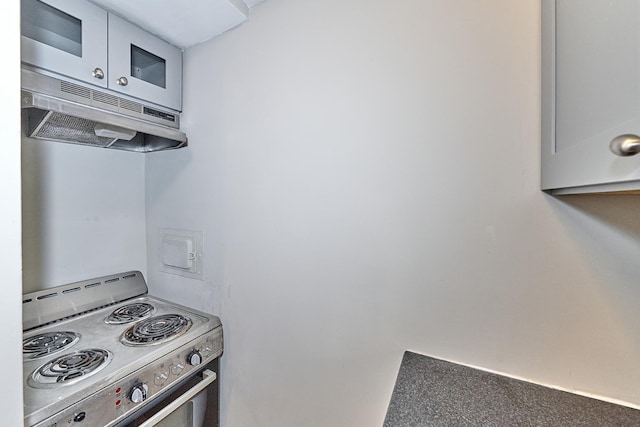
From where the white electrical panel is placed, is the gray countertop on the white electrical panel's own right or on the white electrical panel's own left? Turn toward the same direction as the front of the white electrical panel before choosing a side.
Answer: on the white electrical panel's own left

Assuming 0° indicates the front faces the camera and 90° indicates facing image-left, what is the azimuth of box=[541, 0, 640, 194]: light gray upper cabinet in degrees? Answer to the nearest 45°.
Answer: approximately 45°

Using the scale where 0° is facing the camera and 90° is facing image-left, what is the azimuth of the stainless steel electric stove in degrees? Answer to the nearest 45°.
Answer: approximately 315°

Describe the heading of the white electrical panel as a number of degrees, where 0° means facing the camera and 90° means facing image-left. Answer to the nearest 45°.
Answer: approximately 45°

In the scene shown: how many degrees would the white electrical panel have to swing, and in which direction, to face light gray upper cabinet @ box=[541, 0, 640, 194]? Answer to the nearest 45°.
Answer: approximately 90° to its left
